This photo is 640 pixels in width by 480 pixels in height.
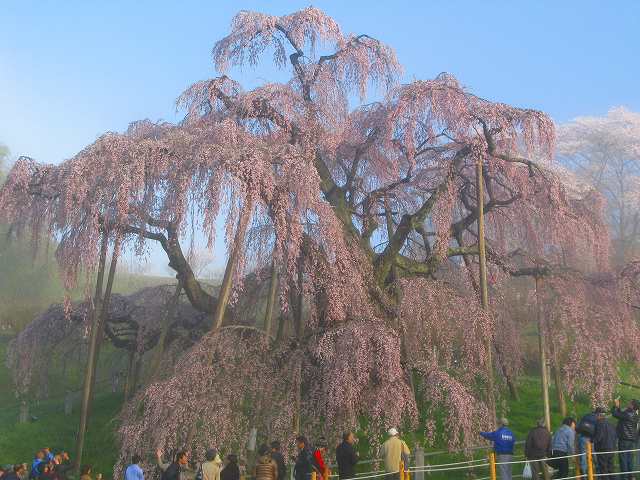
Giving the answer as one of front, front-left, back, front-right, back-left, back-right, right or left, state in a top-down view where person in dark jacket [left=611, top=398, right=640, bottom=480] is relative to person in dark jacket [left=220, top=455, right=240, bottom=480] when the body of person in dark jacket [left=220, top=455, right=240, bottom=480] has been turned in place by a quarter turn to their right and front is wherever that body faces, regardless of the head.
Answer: front

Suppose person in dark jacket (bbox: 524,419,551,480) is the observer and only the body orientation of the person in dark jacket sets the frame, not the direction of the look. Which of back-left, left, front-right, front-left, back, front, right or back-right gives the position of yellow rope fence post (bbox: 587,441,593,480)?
right

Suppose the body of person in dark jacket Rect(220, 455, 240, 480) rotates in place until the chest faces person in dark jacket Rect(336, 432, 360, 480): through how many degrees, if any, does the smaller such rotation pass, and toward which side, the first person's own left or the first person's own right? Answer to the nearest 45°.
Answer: approximately 90° to the first person's own right

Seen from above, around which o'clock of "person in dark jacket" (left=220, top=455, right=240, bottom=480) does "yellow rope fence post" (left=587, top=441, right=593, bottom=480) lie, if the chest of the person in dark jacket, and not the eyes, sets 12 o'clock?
The yellow rope fence post is roughly at 3 o'clock from the person in dark jacket.

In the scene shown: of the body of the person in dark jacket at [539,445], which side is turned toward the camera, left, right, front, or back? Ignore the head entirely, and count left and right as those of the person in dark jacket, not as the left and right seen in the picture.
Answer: back

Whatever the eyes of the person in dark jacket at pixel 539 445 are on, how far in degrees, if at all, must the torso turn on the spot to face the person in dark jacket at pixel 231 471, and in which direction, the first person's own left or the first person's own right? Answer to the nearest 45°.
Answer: approximately 90° to the first person's own left

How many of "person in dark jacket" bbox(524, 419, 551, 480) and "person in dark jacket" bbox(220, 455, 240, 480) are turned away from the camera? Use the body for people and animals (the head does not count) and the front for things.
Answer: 2

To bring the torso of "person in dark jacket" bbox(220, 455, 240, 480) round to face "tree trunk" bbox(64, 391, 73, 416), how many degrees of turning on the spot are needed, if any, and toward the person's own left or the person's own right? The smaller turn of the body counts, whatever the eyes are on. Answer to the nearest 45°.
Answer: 0° — they already face it

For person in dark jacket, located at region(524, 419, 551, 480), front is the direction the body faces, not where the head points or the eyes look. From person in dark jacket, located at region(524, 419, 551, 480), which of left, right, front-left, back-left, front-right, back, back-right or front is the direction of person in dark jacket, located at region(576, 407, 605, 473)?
front-right

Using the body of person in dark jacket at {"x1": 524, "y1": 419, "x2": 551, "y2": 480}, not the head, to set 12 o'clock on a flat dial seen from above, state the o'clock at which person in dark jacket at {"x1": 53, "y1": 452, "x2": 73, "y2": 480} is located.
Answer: person in dark jacket at {"x1": 53, "y1": 452, "x2": 73, "y2": 480} is roughly at 9 o'clock from person in dark jacket at {"x1": 524, "y1": 419, "x2": 551, "y2": 480}.

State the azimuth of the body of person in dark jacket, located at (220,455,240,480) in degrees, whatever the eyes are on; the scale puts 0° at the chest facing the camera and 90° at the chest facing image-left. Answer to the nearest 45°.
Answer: approximately 180°

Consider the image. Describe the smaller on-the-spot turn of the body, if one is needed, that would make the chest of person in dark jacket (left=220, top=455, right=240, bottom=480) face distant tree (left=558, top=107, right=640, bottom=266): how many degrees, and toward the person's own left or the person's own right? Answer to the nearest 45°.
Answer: approximately 45° to the person's own right
